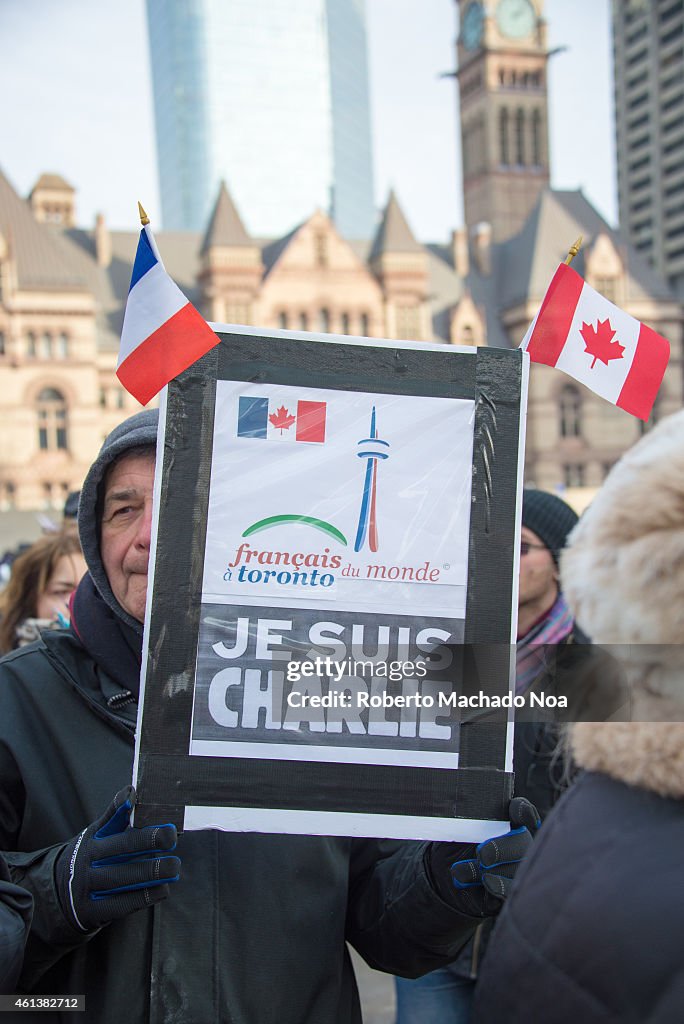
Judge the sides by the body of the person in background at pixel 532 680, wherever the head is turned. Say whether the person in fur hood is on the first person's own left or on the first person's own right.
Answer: on the first person's own left

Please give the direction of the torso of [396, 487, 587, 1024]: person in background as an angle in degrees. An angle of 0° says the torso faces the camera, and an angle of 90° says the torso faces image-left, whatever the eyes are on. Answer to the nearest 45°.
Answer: approximately 45°

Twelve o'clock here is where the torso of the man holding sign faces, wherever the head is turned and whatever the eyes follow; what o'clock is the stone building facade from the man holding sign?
The stone building facade is roughly at 6 o'clock from the man holding sign.

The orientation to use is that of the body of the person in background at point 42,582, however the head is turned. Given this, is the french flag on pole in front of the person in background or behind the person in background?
in front

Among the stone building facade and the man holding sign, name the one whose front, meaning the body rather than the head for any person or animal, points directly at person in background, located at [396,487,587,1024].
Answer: the stone building facade

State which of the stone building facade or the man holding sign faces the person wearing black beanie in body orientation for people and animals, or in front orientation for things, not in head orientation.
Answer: the stone building facade

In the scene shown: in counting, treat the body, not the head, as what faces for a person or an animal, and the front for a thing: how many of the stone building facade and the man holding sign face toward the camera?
2

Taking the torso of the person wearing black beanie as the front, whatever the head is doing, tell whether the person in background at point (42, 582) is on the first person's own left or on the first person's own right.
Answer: on the first person's own right

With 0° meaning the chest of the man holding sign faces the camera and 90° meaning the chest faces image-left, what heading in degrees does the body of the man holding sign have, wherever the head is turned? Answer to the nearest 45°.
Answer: approximately 0°

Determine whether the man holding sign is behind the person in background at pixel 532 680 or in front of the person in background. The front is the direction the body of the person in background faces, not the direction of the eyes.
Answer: in front
